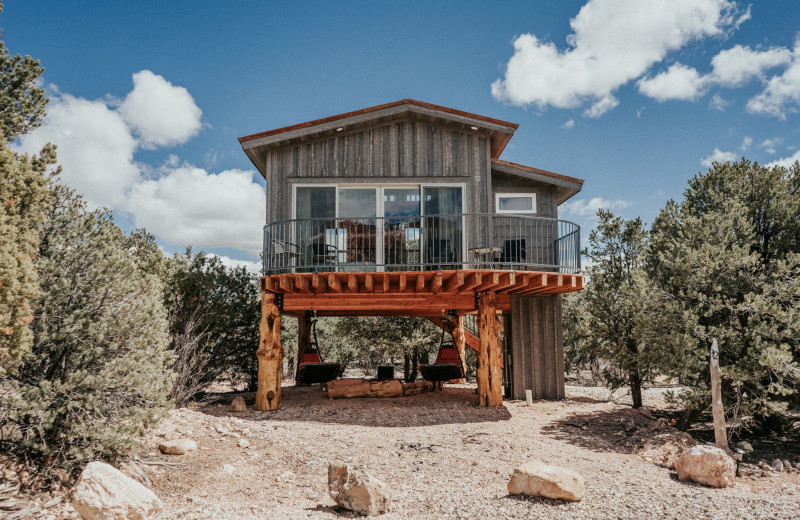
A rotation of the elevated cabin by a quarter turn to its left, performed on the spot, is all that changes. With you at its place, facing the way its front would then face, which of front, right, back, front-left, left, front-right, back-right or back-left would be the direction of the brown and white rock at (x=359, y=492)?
right

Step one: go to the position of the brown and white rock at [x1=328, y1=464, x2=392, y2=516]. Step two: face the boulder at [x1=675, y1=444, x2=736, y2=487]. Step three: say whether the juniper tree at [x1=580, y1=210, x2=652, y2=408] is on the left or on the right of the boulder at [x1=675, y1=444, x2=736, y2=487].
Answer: left

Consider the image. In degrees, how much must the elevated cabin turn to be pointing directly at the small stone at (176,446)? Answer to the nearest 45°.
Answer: approximately 45° to its right

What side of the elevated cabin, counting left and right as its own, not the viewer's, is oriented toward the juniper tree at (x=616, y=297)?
left

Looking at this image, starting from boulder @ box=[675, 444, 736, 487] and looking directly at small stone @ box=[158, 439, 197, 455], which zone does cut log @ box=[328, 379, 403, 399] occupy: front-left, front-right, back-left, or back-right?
front-right

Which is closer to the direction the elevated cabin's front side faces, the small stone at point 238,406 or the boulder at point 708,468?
the boulder

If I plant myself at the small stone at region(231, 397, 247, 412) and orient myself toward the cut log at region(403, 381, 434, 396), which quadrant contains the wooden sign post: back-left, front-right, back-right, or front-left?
front-right

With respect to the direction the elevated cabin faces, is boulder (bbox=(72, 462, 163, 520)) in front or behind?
in front

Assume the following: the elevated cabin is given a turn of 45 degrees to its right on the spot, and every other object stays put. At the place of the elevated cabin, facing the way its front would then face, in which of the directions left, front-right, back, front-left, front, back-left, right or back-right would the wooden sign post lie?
left

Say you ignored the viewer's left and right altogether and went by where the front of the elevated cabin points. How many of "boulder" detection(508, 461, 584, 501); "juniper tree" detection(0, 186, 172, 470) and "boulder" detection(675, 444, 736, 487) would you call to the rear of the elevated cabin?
0

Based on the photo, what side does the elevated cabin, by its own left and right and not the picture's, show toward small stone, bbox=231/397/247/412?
right

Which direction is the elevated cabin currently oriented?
toward the camera

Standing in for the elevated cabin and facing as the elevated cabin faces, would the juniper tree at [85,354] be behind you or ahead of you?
ahead

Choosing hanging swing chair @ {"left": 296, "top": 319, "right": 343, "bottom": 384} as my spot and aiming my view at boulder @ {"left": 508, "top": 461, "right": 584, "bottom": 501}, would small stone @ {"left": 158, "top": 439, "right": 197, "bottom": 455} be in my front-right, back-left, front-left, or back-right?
front-right

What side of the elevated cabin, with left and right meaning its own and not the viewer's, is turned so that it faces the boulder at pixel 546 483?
front
